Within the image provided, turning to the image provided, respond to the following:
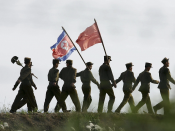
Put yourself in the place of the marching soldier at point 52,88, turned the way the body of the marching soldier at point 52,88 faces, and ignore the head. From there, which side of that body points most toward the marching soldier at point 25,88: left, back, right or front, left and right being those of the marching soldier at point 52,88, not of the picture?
back

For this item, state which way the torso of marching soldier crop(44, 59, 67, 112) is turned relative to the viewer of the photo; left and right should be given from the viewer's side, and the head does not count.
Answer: facing to the right of the viewer

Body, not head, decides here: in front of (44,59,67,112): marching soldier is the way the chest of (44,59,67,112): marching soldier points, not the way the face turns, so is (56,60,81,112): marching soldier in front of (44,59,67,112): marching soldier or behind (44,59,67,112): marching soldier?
in front

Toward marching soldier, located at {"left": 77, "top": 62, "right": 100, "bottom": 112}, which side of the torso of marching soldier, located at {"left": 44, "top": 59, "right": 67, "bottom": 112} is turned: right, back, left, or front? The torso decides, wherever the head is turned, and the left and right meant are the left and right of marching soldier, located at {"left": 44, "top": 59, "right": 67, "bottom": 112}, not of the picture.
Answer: front
